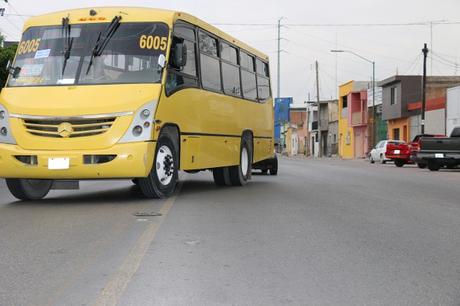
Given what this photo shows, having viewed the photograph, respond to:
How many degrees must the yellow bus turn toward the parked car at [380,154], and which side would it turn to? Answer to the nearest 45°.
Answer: approximately 180°

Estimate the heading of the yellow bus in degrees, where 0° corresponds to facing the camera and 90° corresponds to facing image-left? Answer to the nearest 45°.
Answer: approximately 45°

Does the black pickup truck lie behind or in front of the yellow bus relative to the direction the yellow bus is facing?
behind
